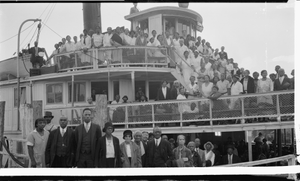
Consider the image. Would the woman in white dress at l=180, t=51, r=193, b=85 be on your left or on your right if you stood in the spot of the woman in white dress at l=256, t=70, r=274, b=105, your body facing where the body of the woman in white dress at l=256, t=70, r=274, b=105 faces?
on your right

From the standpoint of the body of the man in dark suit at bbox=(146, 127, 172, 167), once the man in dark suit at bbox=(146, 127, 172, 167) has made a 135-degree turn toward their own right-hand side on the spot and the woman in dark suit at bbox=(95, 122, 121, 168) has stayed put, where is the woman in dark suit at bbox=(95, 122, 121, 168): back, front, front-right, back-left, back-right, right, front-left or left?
front-left

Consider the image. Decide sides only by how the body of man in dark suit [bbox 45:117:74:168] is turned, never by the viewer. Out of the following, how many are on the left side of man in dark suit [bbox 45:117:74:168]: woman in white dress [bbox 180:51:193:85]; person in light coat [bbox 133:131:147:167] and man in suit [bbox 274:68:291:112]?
3

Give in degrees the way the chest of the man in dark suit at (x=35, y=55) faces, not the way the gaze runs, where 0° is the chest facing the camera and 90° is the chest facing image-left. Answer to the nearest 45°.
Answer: approximately 0°

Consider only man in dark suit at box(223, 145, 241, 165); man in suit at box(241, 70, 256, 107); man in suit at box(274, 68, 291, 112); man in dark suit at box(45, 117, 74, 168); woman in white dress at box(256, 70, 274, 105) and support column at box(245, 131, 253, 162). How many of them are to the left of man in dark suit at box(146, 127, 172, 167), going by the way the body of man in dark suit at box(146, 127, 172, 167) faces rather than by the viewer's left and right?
5

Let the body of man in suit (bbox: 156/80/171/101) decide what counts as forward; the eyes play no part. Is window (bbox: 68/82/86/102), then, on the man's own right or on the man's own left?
on the man's own right

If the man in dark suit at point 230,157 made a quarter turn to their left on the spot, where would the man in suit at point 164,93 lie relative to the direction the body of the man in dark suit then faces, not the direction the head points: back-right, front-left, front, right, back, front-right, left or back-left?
back

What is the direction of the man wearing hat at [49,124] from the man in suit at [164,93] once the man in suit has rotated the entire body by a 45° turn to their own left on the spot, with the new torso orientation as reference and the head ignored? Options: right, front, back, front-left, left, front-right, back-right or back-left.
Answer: back-right

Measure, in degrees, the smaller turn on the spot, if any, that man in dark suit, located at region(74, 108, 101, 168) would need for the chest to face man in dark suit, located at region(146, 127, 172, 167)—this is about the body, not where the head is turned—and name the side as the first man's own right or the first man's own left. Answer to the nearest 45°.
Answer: approximately 90° to the first man's own left

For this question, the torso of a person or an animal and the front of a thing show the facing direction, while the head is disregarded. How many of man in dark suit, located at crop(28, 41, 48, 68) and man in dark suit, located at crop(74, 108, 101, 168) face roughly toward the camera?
2
